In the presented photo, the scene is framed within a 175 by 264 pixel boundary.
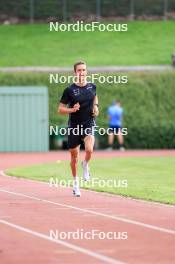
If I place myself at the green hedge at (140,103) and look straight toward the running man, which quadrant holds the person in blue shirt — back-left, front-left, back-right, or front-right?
front-right

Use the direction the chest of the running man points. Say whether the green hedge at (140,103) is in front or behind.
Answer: behind

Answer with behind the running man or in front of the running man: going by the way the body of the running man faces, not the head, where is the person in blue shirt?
behind

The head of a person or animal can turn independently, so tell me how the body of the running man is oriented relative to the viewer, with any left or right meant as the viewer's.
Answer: facing the viewer
